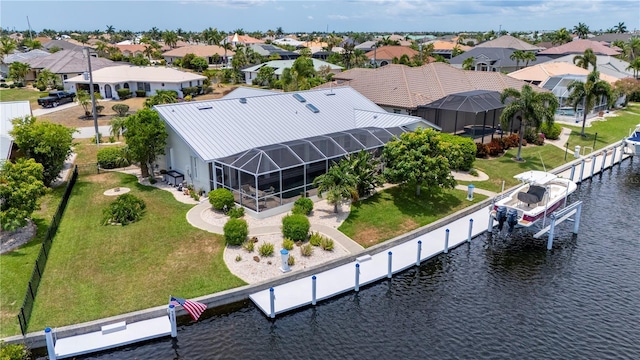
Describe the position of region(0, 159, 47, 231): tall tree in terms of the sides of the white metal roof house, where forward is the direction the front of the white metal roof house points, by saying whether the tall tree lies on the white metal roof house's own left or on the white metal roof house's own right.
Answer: on the white metal roof house's own left

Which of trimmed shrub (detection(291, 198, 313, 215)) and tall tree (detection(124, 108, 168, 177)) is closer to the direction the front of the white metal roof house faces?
the tall tree

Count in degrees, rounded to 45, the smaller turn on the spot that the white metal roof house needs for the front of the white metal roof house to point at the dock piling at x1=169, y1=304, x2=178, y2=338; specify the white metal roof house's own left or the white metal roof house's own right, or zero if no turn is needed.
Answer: approximately 135° to the white metal roof house's own left

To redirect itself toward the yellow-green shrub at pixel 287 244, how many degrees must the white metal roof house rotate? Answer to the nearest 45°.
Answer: approximately 135° to its left

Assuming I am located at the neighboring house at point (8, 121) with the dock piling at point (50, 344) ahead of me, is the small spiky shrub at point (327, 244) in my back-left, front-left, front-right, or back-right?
front-left

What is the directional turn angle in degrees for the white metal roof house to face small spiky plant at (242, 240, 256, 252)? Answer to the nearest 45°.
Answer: approximately 135° to its left

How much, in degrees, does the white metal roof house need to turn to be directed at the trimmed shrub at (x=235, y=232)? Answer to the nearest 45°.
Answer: approximately 135° to its left

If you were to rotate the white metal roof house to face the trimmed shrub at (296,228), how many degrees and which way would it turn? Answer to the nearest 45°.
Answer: approximately 135° to its left

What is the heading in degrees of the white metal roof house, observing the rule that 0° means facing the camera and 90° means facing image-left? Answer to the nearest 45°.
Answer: approximately 135°

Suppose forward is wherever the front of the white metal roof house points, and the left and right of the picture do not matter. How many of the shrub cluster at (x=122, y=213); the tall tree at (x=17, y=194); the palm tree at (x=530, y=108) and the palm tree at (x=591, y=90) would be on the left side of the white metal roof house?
2

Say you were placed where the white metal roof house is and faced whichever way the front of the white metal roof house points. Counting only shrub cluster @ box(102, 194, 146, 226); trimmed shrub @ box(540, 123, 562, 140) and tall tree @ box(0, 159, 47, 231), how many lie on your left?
2

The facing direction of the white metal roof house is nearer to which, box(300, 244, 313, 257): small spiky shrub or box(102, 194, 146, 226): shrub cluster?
the shrub cluster

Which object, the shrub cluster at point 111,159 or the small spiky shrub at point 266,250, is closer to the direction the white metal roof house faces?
the shrub cluster

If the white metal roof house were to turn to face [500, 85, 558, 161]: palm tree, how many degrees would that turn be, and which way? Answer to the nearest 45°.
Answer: approximately 135° to its right

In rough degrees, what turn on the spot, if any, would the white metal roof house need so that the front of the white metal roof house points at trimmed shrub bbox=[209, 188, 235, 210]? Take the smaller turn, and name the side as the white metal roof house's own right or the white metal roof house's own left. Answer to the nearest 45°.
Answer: approximately 90° to the white metal roof house's own left
